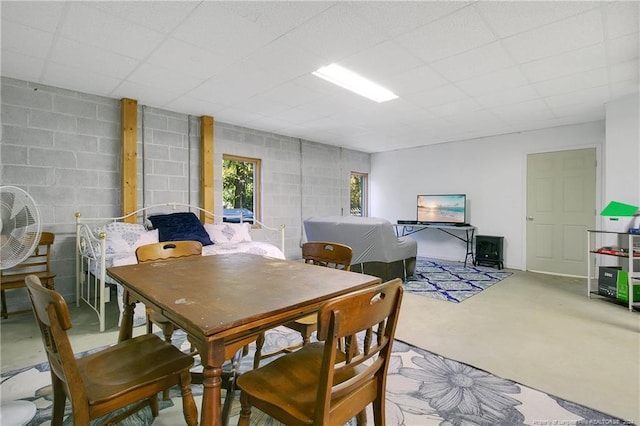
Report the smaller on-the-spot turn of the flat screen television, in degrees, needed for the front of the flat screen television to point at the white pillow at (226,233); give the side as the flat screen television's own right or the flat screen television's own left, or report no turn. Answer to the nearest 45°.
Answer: approximately 45° to the flat screen television's own right

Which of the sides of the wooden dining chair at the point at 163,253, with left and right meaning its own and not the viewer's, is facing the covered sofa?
left

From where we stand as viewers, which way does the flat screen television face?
facing the viewer

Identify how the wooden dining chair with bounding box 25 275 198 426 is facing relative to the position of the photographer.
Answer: facing away from the viewer and to the right of the viewer

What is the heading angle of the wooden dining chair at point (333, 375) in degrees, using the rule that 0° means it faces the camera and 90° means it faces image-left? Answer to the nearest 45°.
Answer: approximately 135°

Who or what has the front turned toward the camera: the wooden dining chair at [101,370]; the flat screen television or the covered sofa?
the flat screen television

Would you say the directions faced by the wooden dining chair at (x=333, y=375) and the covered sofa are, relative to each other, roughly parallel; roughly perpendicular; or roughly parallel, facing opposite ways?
roughly perpendicular

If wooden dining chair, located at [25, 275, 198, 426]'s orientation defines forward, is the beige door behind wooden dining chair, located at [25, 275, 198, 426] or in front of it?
in front

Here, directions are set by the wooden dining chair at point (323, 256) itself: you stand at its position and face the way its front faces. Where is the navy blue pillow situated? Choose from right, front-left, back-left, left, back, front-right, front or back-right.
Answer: right
